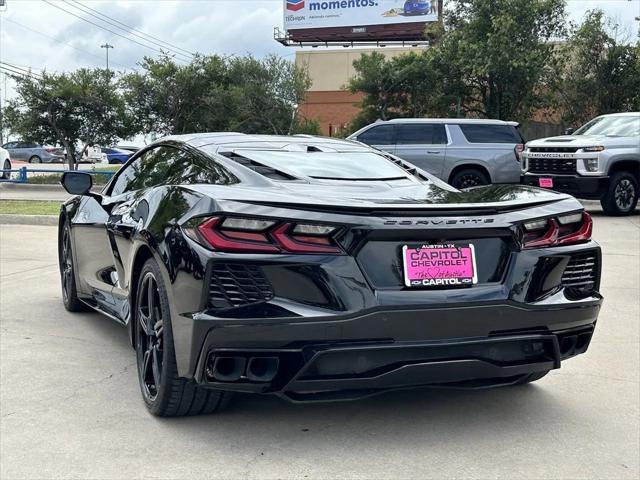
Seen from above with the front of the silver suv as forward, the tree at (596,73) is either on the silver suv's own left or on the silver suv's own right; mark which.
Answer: on the silver suv's own right

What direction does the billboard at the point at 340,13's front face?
toward the camera

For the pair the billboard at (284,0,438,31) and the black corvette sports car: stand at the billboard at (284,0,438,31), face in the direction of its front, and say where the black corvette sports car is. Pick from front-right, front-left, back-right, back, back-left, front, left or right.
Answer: front

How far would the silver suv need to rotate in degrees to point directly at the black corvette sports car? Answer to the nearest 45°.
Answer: approximately 90° to its left

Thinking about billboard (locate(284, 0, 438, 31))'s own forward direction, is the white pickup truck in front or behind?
in front

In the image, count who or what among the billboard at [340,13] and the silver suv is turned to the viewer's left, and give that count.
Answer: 1

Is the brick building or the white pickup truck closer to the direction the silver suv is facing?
the brick building

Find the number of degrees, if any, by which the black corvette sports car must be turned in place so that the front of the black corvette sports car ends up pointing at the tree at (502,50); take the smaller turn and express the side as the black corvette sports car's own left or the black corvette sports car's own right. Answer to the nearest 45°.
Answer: approximately 45° to the black corvette sports car's own right

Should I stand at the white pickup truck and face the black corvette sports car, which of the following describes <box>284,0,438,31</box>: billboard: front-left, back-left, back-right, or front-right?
back-right

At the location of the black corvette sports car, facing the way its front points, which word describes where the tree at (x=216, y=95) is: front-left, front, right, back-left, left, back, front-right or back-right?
front-right

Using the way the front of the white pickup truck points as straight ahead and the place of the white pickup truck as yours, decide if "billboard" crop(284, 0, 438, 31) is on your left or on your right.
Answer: on your right

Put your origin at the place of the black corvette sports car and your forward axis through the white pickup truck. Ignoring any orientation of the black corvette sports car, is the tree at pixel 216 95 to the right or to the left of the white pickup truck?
left

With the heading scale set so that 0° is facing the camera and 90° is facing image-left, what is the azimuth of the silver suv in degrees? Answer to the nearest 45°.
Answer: approximately 90°

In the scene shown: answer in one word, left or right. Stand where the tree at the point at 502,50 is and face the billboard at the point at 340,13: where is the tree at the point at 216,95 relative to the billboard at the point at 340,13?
left

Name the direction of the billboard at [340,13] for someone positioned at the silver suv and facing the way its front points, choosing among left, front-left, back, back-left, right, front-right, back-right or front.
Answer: right

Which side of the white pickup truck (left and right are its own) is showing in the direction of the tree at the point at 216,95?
right

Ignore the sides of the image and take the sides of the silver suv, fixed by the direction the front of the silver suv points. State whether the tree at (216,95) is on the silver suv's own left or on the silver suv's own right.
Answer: on the silver suv's own right

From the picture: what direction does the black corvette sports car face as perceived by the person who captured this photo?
facing away from the viewer and to the left of the viewer
